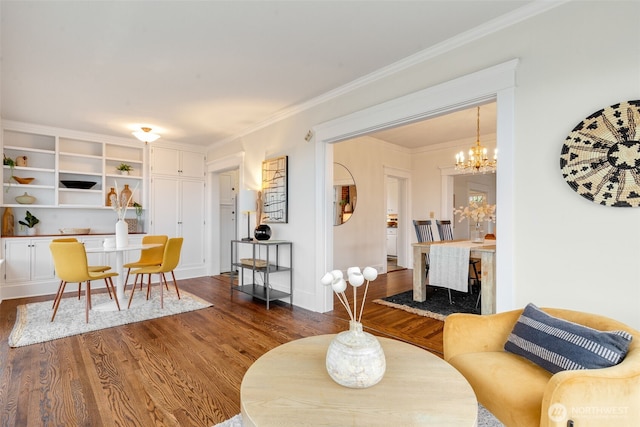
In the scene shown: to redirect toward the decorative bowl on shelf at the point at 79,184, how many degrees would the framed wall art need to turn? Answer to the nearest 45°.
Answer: approximately 45° to its right

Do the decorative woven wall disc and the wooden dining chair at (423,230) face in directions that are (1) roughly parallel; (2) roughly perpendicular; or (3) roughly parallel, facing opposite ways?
roughly perpendicular

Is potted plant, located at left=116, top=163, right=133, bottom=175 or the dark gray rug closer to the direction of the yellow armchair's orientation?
the potted plant

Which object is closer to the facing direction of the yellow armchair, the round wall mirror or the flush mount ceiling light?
the flush mount ceiling light

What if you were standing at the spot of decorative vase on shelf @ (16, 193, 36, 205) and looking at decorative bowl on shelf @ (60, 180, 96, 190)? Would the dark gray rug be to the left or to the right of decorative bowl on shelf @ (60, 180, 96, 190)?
right

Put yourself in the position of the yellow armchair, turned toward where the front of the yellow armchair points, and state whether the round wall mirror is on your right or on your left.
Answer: on your right

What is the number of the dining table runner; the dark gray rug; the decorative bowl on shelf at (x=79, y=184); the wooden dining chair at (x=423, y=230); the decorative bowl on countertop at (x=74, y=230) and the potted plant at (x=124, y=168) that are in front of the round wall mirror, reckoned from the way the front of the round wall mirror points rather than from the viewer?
3

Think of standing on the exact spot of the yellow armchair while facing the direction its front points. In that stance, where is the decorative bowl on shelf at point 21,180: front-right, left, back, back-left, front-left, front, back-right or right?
front-right

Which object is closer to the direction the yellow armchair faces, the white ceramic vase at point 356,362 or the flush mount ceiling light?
the white ceramic vase

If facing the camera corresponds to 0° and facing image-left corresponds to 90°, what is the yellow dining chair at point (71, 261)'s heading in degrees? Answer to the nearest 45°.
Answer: approximately 225°
